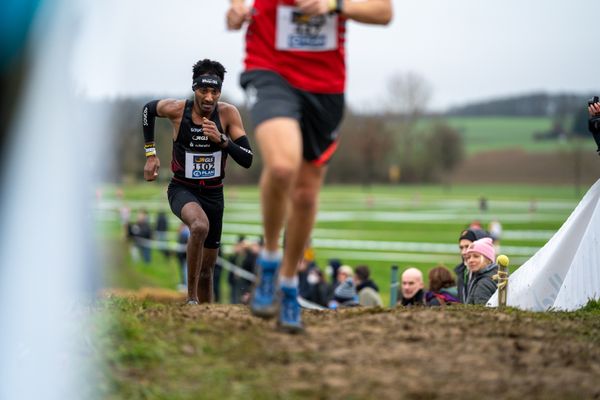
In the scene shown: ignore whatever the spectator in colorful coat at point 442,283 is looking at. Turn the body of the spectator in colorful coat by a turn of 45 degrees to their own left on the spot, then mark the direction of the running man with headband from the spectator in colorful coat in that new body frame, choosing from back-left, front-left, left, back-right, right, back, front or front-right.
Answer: left

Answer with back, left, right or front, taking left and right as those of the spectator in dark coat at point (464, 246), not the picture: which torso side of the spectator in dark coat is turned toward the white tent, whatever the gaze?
left

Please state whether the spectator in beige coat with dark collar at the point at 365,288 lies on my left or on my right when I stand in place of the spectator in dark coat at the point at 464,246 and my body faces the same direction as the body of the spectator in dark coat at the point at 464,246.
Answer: on my right

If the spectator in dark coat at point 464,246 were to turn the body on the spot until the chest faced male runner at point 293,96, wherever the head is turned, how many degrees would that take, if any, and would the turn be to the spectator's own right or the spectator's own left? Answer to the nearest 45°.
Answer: approximately 45° to the spectator's own left

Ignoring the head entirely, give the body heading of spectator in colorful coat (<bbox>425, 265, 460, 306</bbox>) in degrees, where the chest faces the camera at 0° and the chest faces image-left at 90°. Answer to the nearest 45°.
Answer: approximately 180°
